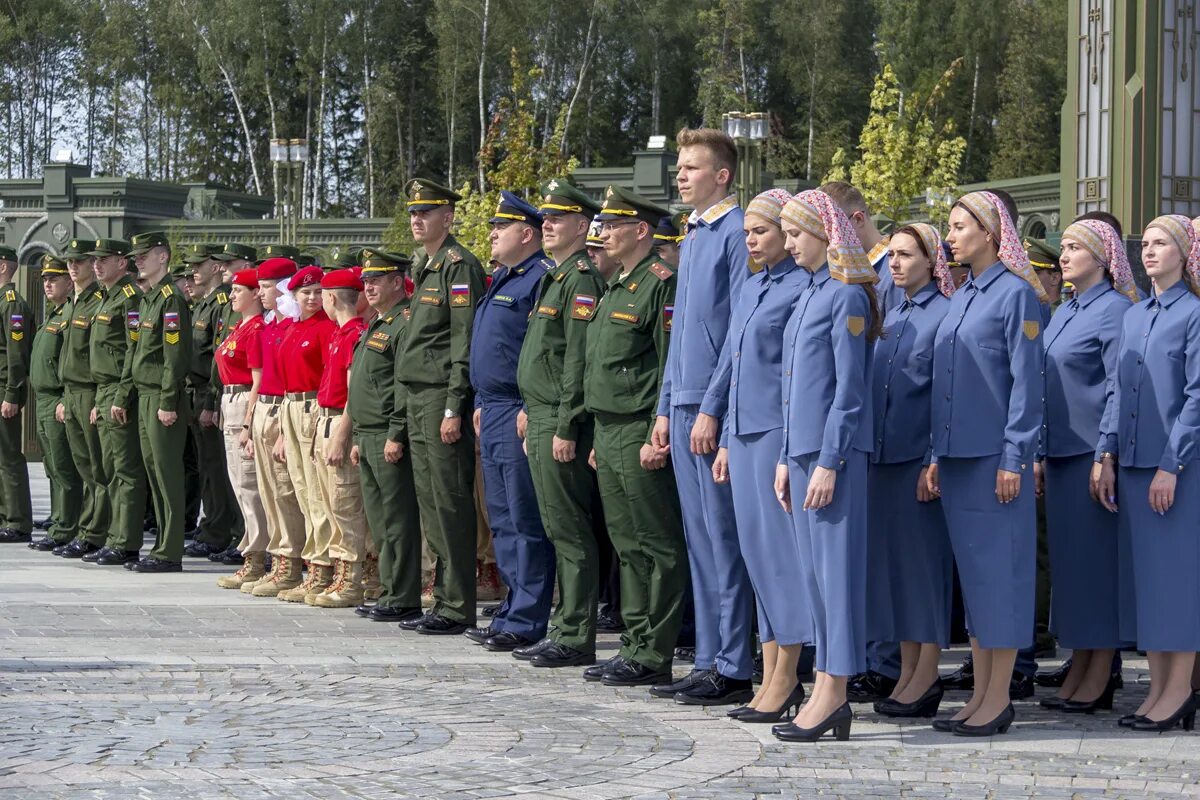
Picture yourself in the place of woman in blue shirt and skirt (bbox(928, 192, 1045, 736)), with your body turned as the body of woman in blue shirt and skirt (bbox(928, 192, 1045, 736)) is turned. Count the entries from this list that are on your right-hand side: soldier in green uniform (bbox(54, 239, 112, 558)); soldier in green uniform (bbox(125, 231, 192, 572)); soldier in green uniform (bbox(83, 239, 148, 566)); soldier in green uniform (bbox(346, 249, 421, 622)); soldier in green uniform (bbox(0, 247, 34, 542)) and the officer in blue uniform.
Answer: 6

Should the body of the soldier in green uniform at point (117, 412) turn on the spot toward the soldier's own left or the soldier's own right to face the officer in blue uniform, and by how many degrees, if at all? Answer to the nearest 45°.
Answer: approximately 90° to the soldier's own left

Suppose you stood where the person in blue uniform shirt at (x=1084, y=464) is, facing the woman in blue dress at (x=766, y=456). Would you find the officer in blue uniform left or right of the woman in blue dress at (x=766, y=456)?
right

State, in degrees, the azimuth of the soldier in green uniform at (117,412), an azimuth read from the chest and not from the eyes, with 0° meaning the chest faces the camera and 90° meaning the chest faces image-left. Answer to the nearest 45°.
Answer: approximately 45°

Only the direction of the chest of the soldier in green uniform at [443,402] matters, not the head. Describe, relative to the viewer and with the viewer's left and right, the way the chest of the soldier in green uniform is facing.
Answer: facing the viewer and to the left of the viewer

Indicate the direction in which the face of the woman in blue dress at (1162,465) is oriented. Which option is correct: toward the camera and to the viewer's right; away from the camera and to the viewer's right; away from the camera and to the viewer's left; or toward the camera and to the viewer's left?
toward the camera and to the viewer's left

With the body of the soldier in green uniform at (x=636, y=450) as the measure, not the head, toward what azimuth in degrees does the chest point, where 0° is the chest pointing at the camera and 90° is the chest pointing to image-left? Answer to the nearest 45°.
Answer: approximately 45°

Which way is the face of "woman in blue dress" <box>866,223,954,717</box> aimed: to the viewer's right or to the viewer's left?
to the viewer's left

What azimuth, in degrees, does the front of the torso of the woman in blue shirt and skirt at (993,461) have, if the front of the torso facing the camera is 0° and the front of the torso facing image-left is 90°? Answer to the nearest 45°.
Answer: approximately 45°

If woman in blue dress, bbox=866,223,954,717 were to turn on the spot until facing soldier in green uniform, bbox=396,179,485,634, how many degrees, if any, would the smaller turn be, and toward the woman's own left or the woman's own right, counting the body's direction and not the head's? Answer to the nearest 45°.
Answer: approximately 90° to the woman's own right

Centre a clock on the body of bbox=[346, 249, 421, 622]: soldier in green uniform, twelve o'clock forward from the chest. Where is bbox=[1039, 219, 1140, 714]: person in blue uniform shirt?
The person in blue uniform shirt is roughly at 9 o'clock from the soldier in green uniform.

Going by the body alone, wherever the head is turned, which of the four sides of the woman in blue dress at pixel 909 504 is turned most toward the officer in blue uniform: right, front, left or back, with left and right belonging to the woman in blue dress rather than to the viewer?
right

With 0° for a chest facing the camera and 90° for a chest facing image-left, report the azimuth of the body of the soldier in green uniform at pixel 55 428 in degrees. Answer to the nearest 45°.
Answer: approximately 45°

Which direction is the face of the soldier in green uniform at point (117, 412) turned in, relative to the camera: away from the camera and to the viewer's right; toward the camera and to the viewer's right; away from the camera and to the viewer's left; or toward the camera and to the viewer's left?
toward the camera and to the viewer's left
